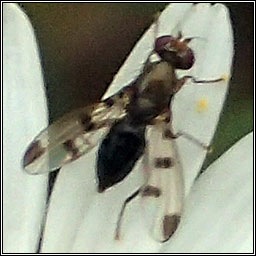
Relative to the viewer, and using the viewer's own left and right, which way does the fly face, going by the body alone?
facing away from the viewer and to the right of the viewer
